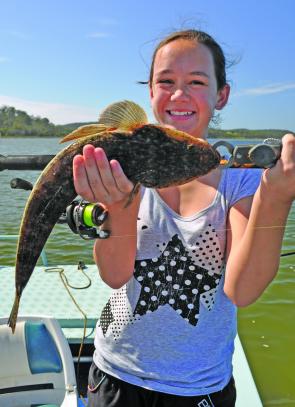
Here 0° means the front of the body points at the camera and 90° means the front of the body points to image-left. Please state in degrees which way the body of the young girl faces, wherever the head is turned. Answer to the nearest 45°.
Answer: approximately 0°
